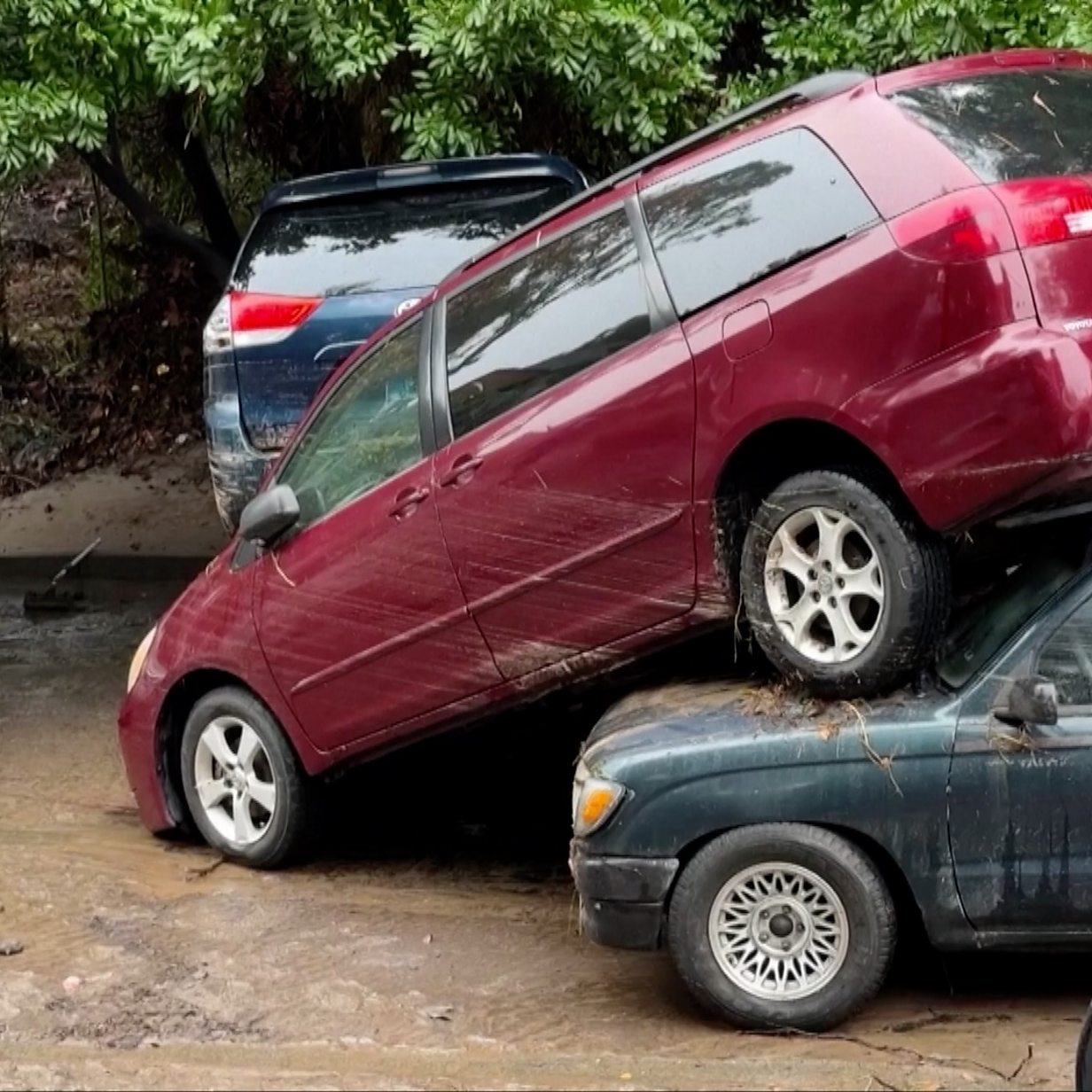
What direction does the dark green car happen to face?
to the viewer's left

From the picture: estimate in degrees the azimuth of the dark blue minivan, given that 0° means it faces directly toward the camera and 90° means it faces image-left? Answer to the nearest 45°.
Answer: approximately 180°

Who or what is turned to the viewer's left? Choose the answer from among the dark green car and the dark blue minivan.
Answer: the dark green car

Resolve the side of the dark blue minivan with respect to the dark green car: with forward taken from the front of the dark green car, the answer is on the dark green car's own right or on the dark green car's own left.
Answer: on the dark green car's own right

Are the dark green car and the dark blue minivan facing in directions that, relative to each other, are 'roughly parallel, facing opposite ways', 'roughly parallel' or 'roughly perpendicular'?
roughly perpendicular

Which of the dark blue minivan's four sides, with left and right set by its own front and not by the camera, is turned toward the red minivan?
back

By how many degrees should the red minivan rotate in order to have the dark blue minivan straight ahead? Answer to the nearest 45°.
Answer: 0° — it already faces it

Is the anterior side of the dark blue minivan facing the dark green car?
no

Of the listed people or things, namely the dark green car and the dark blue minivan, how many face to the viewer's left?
1

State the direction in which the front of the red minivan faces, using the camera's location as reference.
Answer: facing away from the viewer and to the left of the viewer
